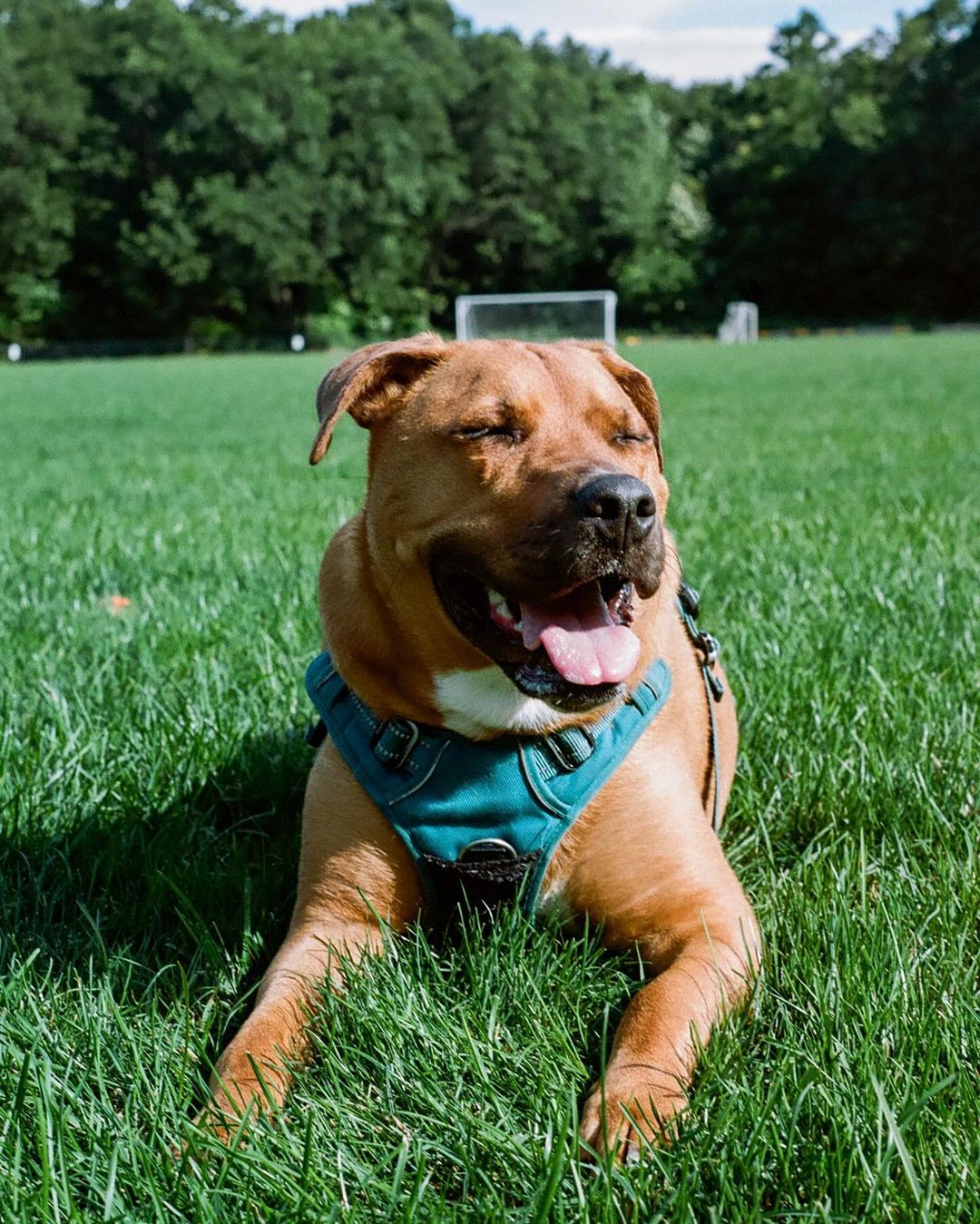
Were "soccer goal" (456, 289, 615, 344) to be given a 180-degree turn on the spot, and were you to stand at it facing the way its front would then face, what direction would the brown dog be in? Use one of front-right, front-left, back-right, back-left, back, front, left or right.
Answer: back

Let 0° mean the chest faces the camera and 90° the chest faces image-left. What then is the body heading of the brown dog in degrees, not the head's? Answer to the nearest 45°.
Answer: approximately 0°

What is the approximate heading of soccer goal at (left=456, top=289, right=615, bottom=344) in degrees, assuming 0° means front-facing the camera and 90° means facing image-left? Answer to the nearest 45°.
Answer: approximately 0°
